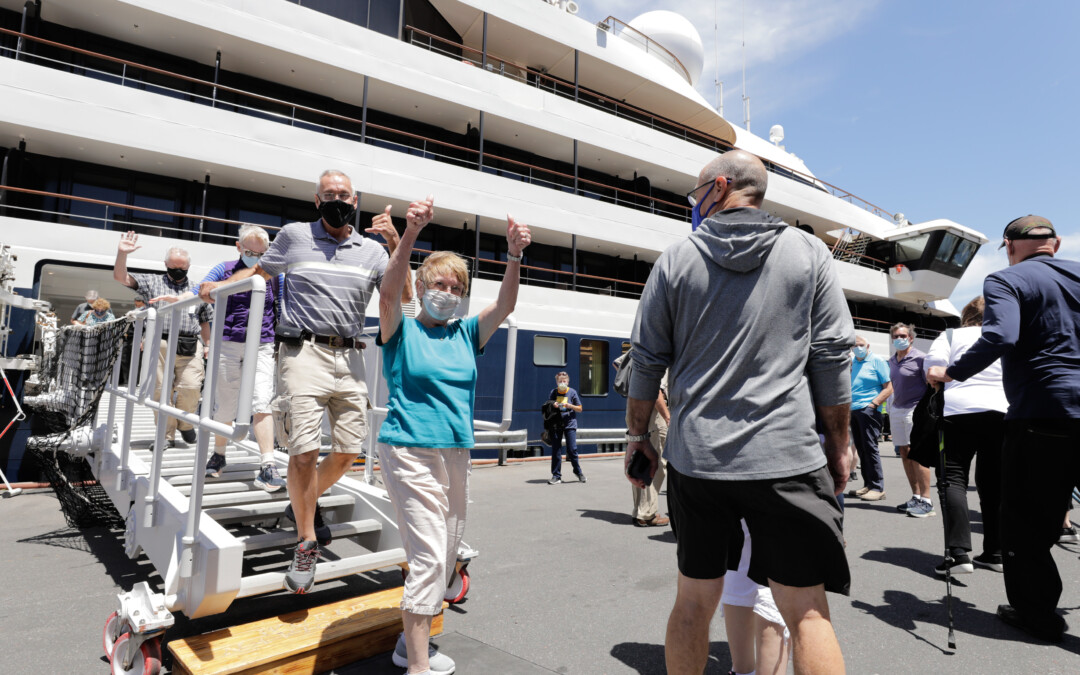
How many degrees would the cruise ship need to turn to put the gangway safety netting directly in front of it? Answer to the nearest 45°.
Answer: approximately 135° to its right

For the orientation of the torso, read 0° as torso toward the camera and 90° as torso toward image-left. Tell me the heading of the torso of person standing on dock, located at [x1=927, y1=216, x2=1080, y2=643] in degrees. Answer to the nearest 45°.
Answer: approximately 135°

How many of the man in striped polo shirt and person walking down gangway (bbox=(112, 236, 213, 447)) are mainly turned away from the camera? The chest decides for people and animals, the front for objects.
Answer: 0

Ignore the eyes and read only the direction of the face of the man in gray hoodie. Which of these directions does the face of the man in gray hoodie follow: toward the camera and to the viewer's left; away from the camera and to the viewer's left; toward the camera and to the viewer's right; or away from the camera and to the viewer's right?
away from the camera and to the viewer's left

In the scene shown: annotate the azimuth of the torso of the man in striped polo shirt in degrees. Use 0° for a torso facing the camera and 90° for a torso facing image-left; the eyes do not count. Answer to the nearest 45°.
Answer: approximately 0°

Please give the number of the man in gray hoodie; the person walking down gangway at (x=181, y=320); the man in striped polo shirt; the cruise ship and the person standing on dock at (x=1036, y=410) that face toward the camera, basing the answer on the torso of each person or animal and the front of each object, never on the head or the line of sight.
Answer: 2

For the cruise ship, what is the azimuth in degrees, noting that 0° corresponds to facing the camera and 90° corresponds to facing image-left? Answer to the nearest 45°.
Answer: approximately 225°

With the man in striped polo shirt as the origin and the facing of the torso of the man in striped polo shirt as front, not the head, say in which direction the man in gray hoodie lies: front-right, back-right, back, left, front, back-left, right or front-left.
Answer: front-left

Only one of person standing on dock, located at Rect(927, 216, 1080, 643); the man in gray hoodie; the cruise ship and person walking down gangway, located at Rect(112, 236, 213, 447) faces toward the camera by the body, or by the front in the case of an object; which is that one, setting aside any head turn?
person walking down gangway, located at Rect(112, 236, 213, 447)
